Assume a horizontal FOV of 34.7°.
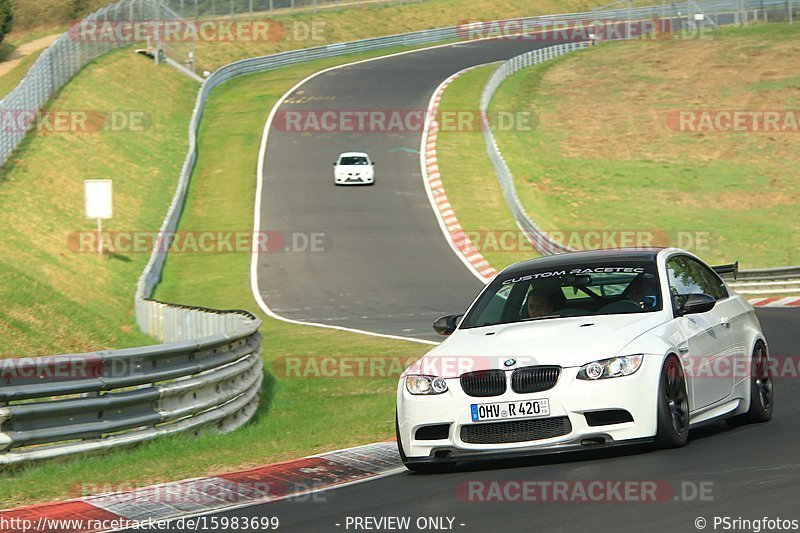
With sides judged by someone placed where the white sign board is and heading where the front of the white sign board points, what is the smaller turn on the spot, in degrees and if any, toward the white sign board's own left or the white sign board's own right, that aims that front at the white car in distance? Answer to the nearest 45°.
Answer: approximately 135° to the white sign board's own left

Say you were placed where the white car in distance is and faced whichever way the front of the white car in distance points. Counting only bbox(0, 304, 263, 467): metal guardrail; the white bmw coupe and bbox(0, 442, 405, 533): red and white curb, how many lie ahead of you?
3

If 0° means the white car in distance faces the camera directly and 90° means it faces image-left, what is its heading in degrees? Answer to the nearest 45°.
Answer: approximately 0°

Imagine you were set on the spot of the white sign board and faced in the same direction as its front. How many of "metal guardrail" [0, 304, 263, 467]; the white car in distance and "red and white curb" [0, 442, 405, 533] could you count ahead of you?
2

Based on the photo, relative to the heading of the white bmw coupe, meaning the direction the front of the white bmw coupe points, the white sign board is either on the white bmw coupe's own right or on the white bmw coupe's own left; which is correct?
on the white bmw coupe's own right

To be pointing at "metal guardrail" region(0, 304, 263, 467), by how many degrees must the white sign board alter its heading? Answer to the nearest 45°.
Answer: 0° — it already faces it

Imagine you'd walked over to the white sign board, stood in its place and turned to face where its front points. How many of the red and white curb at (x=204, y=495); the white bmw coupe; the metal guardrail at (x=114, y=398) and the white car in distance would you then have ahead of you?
3

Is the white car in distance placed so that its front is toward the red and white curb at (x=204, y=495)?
yes

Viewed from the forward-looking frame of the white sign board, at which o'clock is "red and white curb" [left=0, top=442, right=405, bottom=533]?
The red and white curb is roughly at 12 o'clock from the white sign board.

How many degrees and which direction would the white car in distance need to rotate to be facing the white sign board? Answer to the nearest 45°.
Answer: approximately 45° to its right

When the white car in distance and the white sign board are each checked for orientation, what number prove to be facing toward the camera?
2

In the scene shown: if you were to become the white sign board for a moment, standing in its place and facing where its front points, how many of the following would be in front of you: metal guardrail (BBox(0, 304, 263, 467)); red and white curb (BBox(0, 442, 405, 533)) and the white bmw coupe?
3
